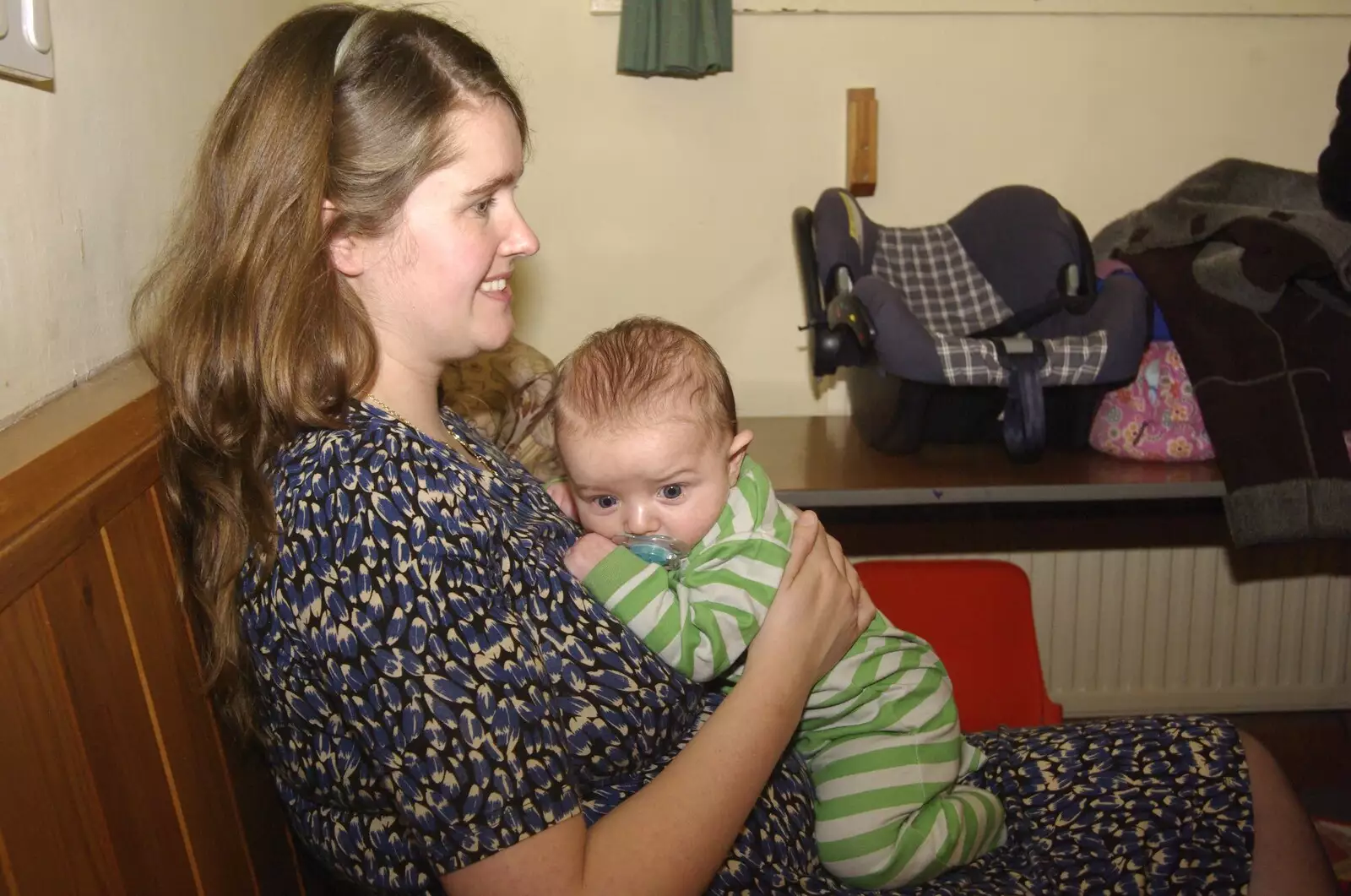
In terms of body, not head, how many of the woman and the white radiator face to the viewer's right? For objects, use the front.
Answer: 1

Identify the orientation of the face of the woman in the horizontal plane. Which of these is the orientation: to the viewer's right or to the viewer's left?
to the viewer's right

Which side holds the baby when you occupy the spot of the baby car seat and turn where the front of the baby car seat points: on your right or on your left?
on your right

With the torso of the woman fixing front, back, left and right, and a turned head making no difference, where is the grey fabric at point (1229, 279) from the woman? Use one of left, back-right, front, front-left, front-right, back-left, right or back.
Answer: front-left

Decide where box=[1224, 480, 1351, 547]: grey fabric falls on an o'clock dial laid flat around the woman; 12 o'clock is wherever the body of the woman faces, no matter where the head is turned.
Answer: The grey fabric is roughly at 11 o'clock from the woman.

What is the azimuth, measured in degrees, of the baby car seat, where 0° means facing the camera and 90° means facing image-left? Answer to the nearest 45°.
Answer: approximately 315°

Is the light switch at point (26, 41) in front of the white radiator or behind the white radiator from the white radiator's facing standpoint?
in front

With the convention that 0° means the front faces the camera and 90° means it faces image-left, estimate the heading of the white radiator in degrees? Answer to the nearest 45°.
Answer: approximately 0°

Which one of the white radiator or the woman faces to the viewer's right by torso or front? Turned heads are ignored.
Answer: the woman

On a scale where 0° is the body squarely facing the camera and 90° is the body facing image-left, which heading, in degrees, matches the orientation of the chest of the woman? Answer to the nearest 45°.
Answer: approximately 270°
